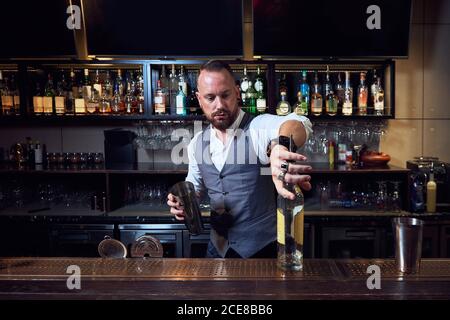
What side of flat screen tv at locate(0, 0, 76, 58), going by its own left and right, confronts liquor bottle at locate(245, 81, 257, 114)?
left

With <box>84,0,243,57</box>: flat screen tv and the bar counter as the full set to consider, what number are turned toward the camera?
2

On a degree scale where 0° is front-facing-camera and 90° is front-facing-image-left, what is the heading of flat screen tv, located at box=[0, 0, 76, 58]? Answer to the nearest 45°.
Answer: approximately 0°

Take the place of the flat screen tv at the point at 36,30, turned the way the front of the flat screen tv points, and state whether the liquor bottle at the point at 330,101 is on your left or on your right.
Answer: on your left

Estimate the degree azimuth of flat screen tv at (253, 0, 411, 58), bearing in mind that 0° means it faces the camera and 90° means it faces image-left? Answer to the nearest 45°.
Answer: approximately 0°

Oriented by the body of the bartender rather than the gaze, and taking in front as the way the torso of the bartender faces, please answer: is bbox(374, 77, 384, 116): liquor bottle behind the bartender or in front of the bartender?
behind

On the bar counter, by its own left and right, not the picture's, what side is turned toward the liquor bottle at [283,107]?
back
